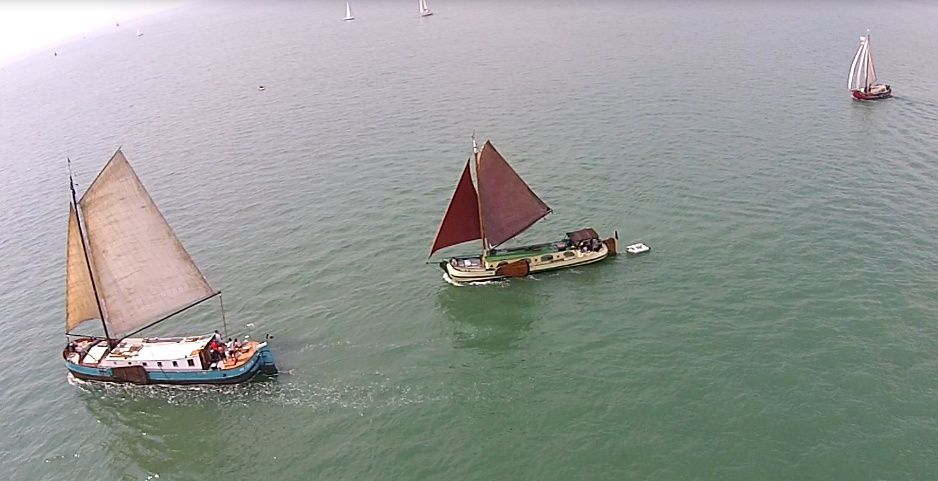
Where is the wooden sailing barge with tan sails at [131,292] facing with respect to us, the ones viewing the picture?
facing to the left of the viewer
